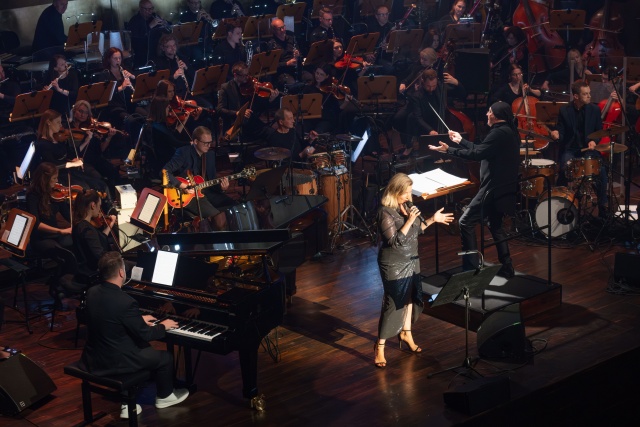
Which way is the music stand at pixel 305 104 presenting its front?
away from the camera

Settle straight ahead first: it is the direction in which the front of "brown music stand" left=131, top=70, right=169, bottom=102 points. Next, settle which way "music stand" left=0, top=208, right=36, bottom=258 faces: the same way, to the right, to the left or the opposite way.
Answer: to the left

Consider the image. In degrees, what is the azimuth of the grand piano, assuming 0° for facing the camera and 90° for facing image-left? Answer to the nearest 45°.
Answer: approximately 45°

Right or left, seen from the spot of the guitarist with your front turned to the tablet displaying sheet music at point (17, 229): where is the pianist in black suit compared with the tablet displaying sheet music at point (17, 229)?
left

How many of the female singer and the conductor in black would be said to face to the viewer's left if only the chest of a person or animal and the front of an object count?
1

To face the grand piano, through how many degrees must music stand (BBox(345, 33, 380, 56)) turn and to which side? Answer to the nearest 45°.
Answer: approximately 180°

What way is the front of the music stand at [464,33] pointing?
away from the camera

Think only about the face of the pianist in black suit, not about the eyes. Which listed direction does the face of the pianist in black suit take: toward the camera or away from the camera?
away from the camera

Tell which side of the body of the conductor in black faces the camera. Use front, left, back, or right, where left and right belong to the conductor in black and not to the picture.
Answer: left
